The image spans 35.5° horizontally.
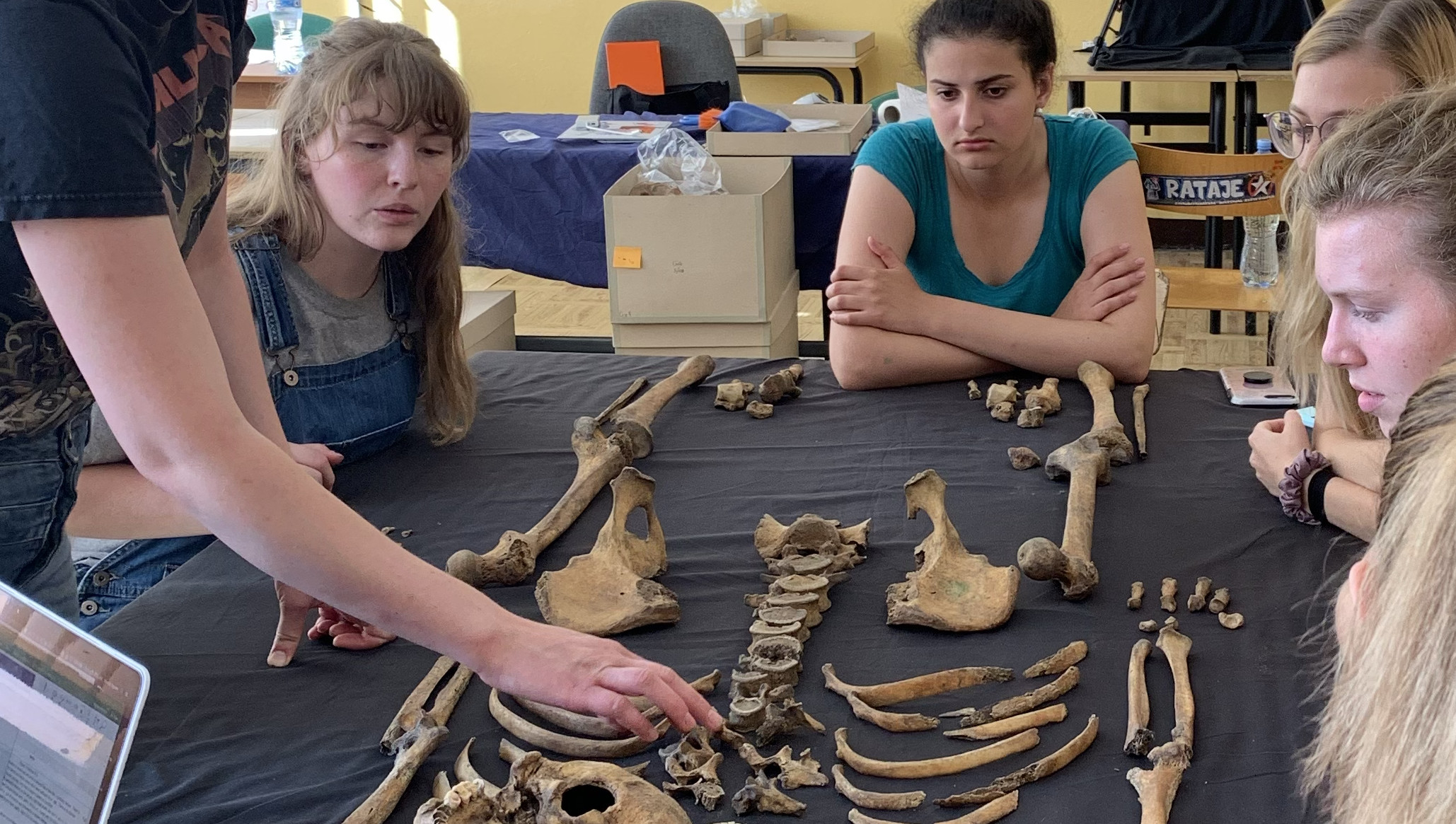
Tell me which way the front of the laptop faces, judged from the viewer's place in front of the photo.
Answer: facing the viewer and to the left of the viewer

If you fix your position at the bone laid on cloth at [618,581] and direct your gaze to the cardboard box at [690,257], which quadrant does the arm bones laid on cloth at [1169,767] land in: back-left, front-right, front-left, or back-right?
back-right

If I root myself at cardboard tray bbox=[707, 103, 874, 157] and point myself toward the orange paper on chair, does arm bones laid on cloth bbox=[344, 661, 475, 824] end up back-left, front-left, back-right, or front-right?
back-left

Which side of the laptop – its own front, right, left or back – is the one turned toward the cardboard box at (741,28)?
back

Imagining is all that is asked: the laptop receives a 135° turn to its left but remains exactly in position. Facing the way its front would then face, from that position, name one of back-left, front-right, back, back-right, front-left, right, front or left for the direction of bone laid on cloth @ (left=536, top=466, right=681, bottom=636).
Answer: front-left

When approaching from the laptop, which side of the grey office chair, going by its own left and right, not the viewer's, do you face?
front

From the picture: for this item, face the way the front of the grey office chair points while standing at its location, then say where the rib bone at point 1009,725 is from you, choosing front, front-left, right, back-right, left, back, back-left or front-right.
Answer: front

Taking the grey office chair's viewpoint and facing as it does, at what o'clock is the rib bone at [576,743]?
The rib bone is roughly at 12 o'clock from the grey office chair.

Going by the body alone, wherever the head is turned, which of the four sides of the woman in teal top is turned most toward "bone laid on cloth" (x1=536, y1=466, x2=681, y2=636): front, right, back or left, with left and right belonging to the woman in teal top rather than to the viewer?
front

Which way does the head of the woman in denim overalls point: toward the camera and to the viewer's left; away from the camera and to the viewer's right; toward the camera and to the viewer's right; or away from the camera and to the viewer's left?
toward the camera and to the viewer's right
